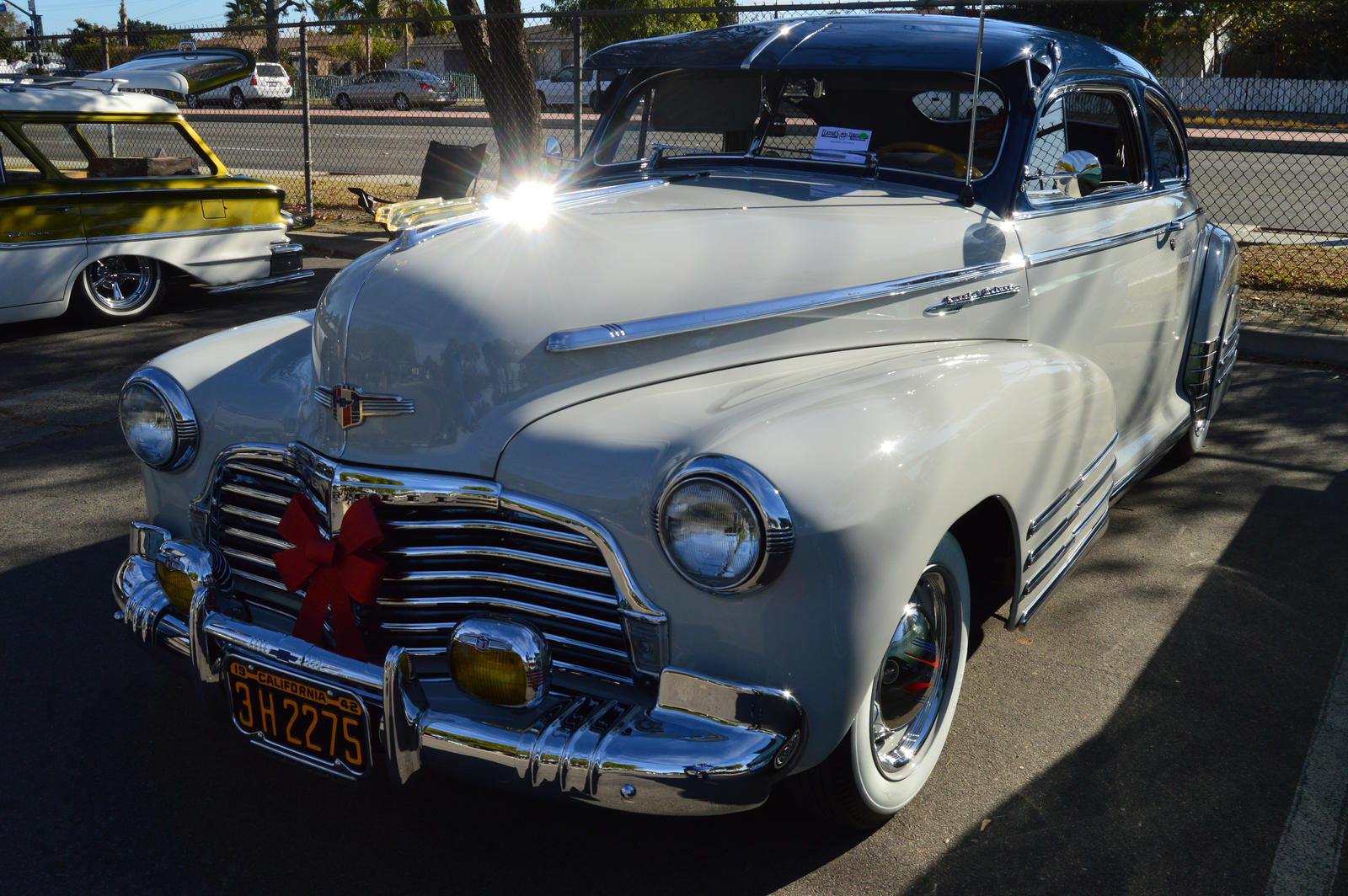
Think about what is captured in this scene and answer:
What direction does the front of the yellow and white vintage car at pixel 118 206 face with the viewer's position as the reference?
facing to the left of the viewer

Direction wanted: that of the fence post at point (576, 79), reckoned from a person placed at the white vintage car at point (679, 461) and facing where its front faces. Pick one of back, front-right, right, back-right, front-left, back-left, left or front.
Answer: back-right

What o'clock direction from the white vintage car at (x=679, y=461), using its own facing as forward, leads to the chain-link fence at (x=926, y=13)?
The chain-link fence is roughly at 5 o'clock from the white vintage car.

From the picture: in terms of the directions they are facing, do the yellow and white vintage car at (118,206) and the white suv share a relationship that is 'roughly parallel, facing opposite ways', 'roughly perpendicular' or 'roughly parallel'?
roughly parallel

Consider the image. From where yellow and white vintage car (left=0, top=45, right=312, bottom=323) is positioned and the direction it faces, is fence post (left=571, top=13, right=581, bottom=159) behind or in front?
behind

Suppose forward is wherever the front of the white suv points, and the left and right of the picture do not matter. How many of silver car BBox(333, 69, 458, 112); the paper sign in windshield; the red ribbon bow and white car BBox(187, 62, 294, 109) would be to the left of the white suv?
2

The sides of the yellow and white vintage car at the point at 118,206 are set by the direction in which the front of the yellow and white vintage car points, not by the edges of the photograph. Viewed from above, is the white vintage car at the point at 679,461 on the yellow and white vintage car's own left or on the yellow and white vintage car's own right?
on the yellow and white vintage car's own left

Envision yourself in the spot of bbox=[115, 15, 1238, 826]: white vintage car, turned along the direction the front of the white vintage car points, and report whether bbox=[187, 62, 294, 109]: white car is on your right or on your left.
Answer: on your right

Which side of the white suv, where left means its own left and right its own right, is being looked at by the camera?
left
